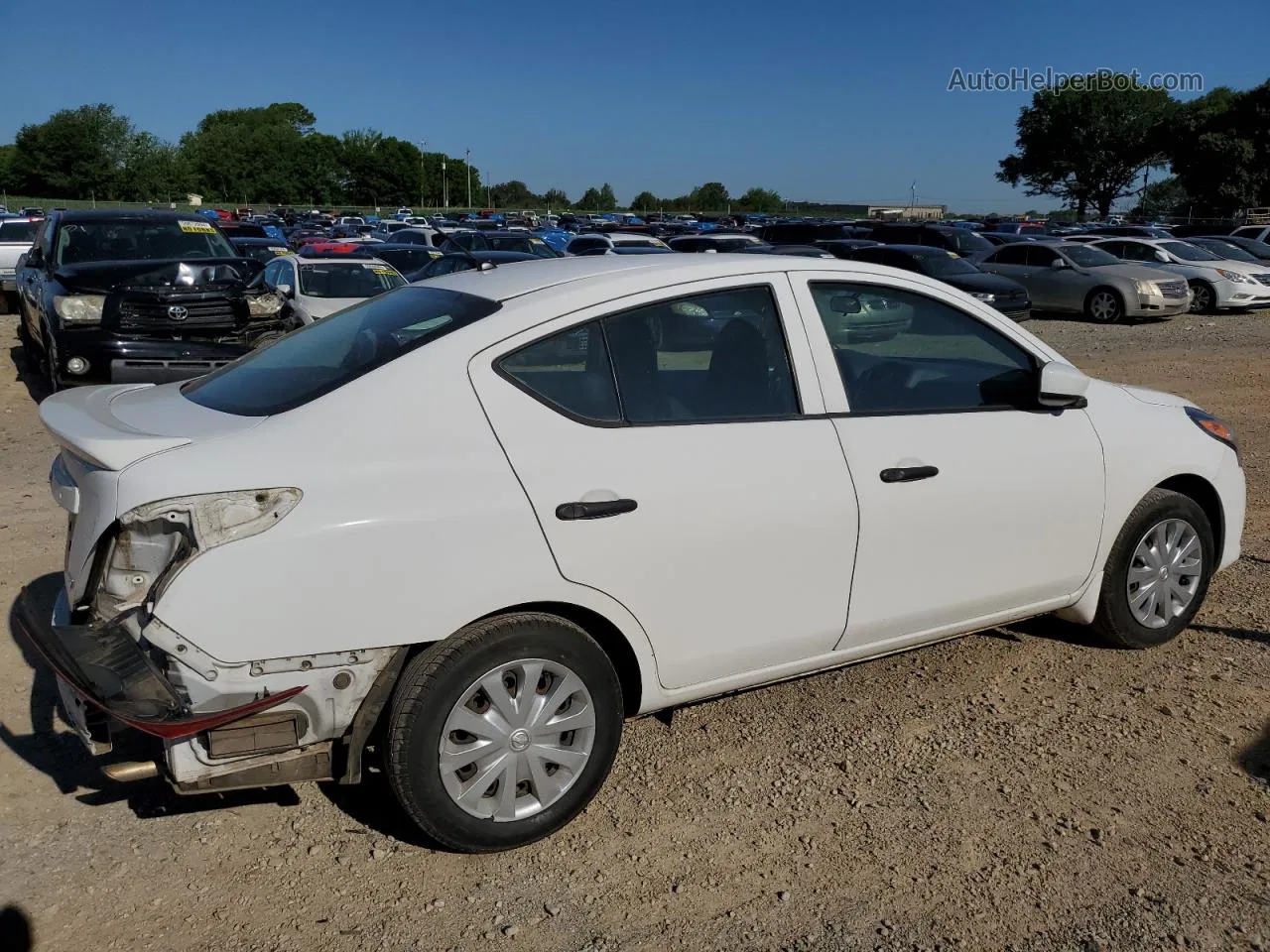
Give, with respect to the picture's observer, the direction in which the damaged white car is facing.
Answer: facing away from the viewer and to the right of the viewer

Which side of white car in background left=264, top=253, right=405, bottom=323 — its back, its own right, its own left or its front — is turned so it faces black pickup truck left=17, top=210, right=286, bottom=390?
right

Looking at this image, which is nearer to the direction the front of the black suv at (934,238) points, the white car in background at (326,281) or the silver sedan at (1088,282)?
the silver sedan

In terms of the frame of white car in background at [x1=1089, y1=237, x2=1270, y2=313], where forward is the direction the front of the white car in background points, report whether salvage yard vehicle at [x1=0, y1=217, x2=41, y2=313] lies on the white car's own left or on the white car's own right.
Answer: on the white car's own right

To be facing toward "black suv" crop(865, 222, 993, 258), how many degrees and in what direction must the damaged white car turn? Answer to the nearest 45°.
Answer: approximately 45° to its left

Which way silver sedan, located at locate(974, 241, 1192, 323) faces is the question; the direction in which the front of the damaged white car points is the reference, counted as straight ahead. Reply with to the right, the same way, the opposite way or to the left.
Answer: to the right

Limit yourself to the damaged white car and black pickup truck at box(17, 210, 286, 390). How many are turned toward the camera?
1

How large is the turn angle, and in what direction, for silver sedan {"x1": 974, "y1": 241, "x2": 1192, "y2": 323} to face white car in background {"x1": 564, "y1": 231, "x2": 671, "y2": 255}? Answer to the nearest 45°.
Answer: approximately 135° to its right

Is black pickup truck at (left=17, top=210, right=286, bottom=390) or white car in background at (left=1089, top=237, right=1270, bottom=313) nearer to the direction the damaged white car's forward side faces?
the white car in background

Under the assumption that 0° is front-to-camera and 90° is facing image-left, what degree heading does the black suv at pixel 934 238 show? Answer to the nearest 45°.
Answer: approximately 315°
